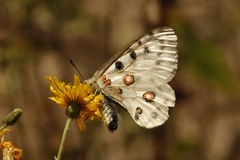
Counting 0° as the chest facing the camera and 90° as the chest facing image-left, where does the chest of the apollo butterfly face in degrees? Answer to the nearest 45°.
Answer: approximately 90°
